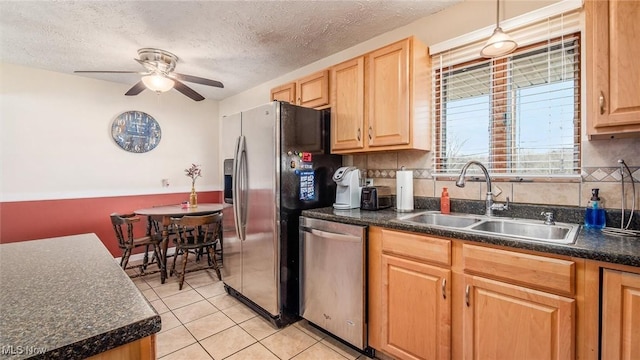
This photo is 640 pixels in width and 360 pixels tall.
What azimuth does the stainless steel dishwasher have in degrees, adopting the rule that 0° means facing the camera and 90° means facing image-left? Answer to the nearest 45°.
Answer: approximately 45°

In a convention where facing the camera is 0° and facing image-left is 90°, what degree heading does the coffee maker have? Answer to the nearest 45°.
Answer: approximately 45°

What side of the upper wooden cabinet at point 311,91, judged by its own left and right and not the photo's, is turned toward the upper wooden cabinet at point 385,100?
left

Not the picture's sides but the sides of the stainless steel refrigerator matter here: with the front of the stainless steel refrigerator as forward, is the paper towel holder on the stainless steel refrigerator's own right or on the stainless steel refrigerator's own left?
on the stainless steel refrigerator's own left

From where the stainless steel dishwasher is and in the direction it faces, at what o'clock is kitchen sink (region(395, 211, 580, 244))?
The kitchen sink is roughly at 8 o'clock from the stainless steel dishwasher.

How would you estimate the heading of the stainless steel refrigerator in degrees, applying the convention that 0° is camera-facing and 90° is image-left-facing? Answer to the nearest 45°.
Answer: approximately 45°

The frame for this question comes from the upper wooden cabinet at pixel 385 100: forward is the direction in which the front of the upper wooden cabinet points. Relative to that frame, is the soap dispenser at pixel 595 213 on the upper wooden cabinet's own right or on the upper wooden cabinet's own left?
on the upper wooden cabinet's own left
